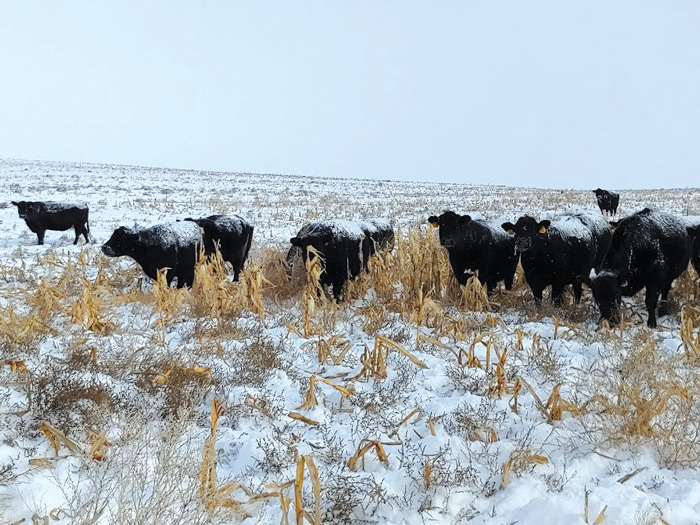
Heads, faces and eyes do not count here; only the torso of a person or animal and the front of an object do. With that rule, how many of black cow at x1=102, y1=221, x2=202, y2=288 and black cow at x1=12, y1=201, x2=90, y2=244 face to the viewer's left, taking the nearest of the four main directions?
2

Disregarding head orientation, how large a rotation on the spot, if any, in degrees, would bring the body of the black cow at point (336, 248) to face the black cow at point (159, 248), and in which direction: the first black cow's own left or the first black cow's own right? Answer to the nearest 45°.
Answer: approximately 45° to the first black cow's own right

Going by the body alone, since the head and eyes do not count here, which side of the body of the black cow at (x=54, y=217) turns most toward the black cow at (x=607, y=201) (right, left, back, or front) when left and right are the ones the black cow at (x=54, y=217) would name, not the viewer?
back

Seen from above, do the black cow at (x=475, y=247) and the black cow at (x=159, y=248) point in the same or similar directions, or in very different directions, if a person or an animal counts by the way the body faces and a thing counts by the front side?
same or similar directions

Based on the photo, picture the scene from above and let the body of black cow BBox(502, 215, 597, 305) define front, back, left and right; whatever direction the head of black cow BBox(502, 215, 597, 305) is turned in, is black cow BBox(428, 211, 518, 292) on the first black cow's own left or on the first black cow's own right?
on the first black cow's own right

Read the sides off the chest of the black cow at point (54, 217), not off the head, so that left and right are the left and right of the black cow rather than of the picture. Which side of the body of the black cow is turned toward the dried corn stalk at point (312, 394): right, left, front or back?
left

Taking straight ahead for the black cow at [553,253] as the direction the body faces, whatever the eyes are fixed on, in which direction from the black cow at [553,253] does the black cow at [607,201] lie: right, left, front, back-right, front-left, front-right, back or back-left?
back-right

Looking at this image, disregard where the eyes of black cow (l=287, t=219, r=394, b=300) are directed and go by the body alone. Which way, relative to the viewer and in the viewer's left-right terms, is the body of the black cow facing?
facing the viewer and to the left of the viewer

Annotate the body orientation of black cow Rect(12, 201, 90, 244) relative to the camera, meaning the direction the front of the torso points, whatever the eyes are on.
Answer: to the viewer's left

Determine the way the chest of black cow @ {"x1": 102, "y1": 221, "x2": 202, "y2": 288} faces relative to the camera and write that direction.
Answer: to the viewer's left

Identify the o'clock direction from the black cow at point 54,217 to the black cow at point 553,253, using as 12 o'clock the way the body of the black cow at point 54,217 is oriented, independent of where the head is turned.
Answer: the black cow at point 553,253 is roughly at 8 o'clock from the black cow at point 54,217.

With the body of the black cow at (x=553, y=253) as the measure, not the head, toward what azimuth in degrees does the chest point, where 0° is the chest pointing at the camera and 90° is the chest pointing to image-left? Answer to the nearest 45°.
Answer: approximately 45°
